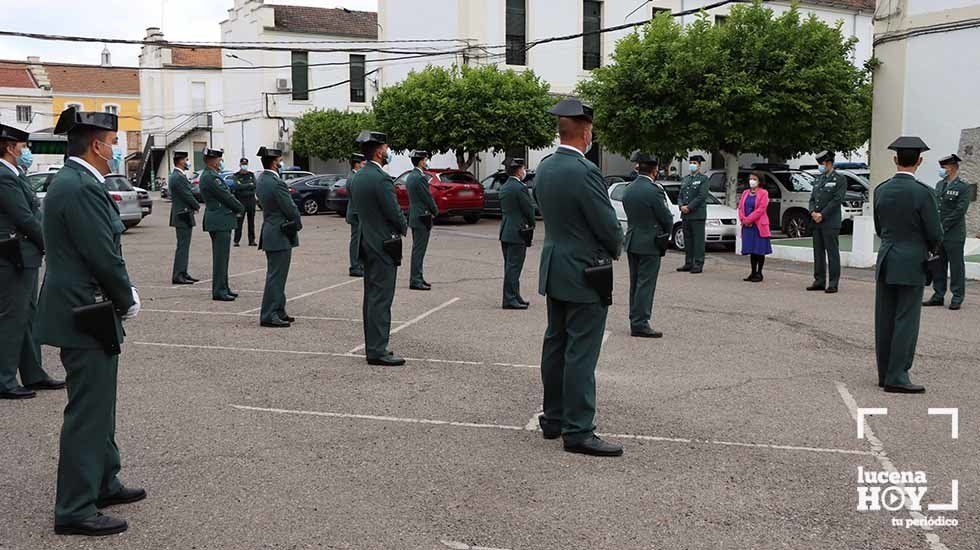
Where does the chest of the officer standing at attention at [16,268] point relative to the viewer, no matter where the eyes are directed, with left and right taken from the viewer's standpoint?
facing to the right of the viewer

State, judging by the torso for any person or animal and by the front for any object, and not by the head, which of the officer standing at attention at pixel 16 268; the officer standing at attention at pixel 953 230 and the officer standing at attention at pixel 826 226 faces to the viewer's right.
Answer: the officer standing at attention at pixel 16 268

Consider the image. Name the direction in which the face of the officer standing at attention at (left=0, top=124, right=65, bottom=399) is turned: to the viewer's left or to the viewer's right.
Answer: to the viewer's right

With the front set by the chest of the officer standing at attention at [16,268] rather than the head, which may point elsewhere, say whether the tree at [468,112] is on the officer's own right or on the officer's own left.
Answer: on the officer's own left

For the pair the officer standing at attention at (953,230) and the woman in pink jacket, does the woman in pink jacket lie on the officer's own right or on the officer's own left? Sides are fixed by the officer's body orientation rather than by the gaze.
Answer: on the officer's own right

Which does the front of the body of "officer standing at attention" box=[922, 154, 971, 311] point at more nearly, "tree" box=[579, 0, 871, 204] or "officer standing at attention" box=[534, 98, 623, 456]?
the officer standing at attention

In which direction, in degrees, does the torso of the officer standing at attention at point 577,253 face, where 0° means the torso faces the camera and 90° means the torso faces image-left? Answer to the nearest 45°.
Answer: approximately 225°

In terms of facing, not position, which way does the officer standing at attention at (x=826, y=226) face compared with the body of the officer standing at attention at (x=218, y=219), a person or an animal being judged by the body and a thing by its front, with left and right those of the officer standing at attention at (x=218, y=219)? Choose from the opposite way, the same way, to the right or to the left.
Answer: the opposite way
